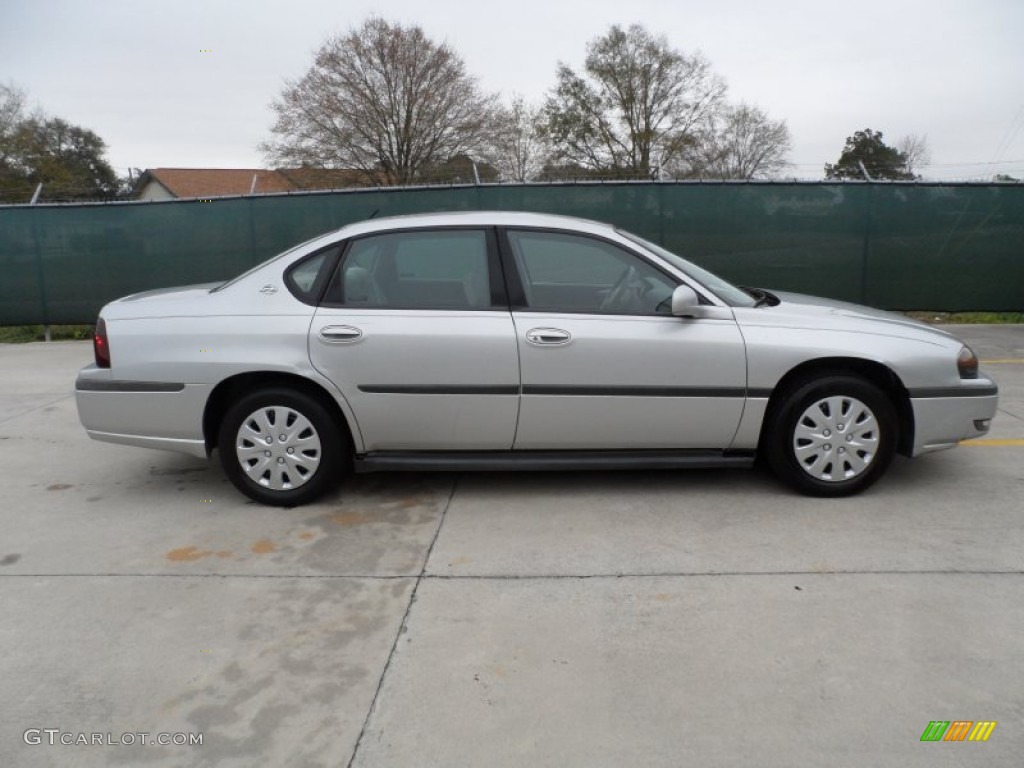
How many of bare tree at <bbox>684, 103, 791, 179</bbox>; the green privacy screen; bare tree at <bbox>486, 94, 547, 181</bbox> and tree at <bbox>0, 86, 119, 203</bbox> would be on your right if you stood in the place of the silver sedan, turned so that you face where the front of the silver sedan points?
0

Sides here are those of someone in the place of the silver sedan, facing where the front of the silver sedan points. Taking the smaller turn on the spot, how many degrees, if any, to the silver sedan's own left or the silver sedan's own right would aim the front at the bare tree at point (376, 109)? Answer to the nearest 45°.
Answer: approximately 90° to the silver sedan's own left

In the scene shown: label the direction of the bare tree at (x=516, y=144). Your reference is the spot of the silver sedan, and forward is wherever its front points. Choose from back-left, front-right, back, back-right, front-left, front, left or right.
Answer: left

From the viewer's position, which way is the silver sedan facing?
facing to the right of the viewer

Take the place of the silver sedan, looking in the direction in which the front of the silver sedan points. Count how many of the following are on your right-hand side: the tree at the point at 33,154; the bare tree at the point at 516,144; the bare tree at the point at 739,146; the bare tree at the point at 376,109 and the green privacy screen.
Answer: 0

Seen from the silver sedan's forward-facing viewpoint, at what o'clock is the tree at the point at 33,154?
The tree is roughly at 8 o'clock from the silver sedan.

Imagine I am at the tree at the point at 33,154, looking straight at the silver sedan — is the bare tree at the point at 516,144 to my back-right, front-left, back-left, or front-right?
front-left

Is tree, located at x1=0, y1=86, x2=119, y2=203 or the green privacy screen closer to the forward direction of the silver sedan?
the green privacy screen

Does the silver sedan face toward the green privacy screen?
no

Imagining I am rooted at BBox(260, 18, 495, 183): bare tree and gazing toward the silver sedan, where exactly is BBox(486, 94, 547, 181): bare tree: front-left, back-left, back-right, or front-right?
back-left

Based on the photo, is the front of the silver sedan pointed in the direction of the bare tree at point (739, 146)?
no

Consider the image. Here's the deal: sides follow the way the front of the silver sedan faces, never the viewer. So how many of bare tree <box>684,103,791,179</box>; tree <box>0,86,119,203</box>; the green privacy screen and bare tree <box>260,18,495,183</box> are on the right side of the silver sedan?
0
